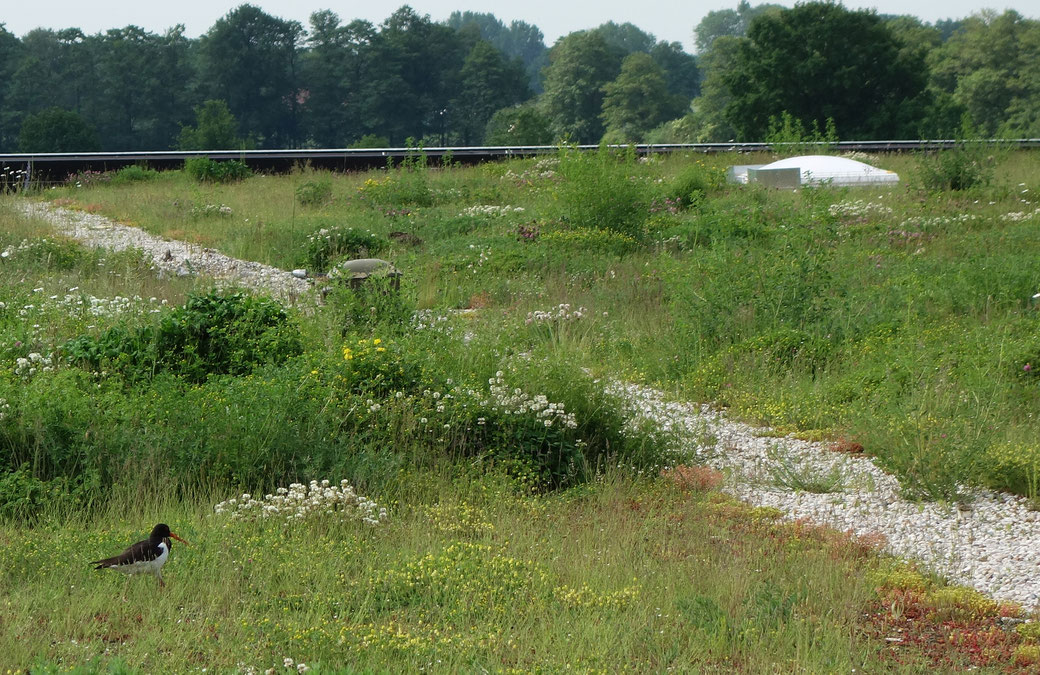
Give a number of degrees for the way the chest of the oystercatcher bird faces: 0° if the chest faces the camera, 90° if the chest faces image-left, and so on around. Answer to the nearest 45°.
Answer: approximately 270°

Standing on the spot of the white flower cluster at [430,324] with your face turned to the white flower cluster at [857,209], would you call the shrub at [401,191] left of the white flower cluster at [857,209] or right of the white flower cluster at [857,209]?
left

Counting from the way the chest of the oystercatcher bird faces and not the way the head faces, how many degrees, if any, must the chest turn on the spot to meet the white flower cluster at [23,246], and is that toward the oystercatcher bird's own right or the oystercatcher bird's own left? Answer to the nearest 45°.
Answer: approximately 90° to the oystercatcher bird's own left

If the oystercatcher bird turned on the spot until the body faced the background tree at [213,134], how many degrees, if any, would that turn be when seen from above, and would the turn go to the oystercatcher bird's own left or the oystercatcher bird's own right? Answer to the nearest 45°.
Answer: approximately 90° to the oystercatcher bird's own left

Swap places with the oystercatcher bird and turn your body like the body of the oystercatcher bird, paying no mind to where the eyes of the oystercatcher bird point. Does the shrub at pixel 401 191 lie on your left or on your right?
on your left

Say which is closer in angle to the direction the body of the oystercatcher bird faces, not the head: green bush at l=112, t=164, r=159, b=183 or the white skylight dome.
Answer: the white skylight dome

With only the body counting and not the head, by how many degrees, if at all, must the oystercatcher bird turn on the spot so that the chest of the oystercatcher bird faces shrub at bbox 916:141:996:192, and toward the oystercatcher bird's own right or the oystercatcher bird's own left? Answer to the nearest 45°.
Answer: approximately 45° to the oystercatcher bird's own left

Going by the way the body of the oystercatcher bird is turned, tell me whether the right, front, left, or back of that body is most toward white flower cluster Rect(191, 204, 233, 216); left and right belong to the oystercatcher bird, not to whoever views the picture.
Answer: left

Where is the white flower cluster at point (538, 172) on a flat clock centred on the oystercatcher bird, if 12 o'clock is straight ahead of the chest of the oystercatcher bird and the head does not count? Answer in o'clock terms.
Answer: The white flower cluster is roughly at 10 o'clock from the oystercatcher bird.

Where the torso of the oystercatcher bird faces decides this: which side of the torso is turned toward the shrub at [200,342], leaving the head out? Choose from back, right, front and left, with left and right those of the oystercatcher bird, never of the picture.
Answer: left

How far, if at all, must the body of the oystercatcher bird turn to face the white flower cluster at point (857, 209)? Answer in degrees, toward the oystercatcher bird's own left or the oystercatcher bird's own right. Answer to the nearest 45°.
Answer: approximately 45° to the oystercatcher bird's own left

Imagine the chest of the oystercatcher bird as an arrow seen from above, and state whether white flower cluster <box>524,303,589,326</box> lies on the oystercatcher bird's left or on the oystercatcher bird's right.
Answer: on the oystercatcher bird's left
